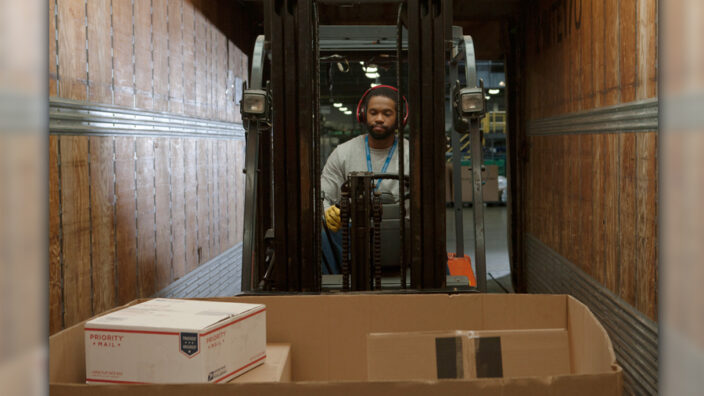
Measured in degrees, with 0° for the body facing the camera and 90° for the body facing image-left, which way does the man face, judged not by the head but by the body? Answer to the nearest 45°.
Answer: approximately 0°

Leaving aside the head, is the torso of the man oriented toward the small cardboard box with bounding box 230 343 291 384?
yes

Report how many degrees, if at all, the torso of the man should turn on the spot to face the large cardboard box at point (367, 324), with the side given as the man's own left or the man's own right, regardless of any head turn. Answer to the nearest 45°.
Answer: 0° — they already face it

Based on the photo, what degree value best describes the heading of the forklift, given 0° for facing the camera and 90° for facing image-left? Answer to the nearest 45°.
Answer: approximately 0°
